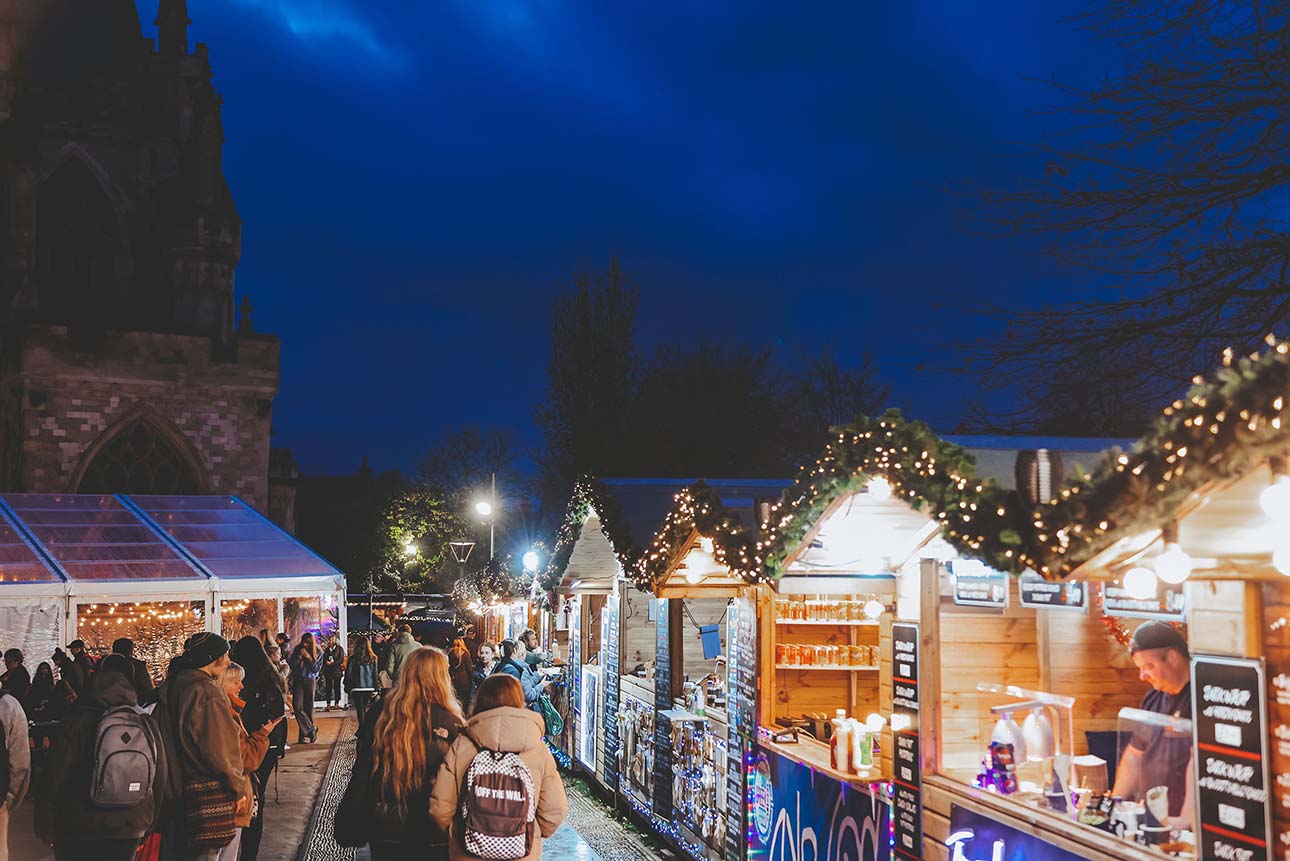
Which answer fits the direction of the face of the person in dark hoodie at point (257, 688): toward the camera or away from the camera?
away from the camera

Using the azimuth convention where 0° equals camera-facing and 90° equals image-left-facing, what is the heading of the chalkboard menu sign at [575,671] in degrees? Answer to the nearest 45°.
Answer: approximately 90°

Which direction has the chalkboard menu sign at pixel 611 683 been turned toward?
to the viewer's left

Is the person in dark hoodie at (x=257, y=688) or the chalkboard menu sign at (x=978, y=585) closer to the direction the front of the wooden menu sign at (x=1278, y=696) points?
the person in dark hoodie

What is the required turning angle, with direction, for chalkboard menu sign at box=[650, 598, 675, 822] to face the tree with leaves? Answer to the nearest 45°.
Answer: approximately 90° to its right
